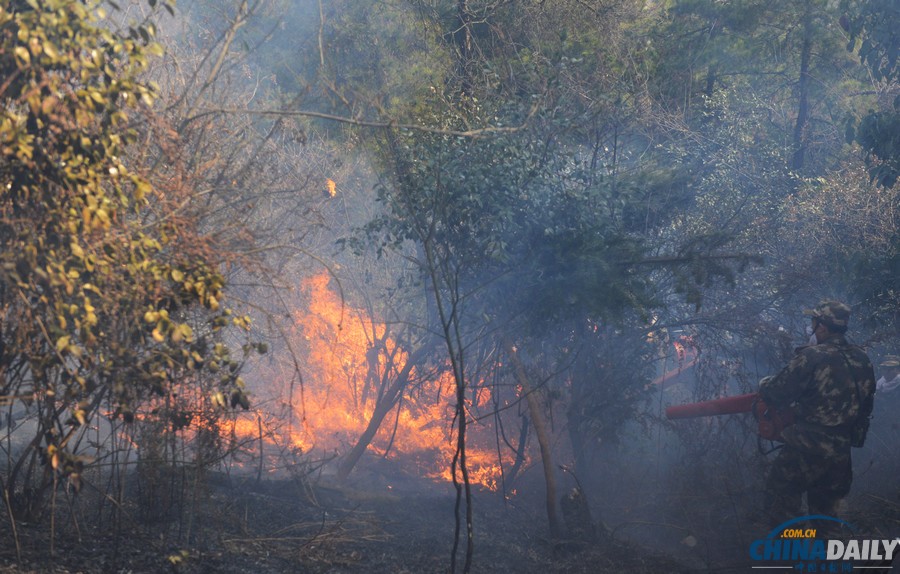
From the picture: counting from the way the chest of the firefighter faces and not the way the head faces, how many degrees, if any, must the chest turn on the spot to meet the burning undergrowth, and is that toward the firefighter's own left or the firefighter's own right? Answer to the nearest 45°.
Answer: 0° — they already face it

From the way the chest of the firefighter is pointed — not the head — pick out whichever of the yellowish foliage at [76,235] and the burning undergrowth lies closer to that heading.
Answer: the burning undergrowth

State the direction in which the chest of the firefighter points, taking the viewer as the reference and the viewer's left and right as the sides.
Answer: facing away from the viewer and to the left of the viewer
